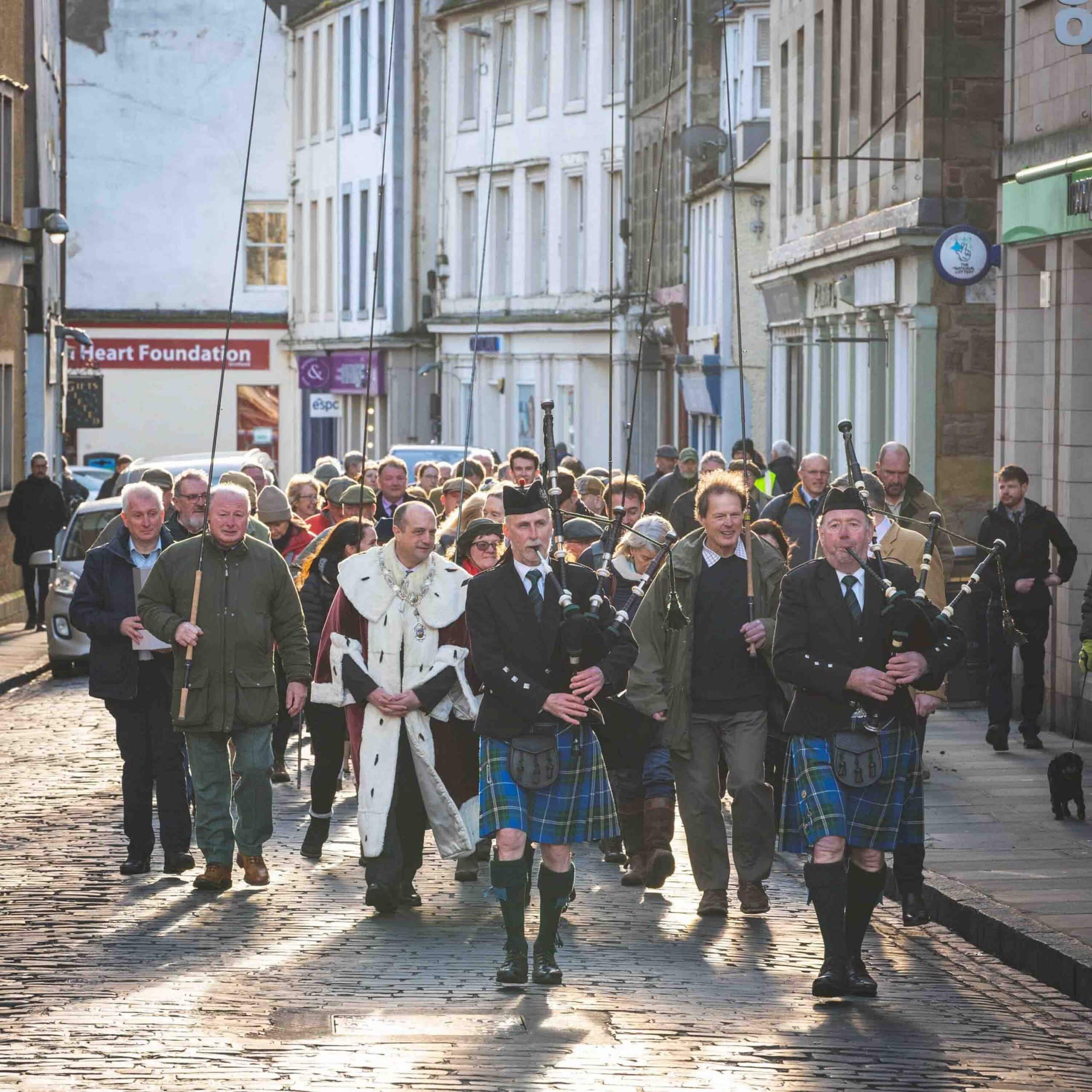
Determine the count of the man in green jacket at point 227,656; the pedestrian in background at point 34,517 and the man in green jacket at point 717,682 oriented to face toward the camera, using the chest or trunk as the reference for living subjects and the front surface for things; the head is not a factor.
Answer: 3

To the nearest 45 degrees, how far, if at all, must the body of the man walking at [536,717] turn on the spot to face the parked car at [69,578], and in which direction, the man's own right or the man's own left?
approximately 180°

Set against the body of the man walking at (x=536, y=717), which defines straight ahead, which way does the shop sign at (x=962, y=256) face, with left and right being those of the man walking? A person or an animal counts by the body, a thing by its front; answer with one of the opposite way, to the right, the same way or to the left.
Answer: the same way

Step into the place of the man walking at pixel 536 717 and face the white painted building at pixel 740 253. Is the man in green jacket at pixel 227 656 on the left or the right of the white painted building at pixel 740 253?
left

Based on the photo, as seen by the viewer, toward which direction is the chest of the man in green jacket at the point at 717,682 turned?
toward the camera

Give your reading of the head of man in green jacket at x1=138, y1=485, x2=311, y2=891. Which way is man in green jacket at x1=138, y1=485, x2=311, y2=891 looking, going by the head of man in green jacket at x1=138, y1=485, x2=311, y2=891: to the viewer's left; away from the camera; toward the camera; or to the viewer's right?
toward the camera

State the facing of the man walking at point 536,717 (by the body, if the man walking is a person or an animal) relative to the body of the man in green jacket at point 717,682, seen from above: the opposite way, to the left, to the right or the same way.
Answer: the same way

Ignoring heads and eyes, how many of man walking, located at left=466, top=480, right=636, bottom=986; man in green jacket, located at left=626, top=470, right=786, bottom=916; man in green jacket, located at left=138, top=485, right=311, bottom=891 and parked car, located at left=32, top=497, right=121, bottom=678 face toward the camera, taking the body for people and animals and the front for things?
4

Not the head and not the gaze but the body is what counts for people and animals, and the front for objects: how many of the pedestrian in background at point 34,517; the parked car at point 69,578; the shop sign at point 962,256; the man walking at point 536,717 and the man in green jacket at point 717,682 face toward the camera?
5

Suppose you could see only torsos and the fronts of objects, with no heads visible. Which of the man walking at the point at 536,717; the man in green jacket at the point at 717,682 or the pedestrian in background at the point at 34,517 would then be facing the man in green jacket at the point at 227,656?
the pedestrian in background

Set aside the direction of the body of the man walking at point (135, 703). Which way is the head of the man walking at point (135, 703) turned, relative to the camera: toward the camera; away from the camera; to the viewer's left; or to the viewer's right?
toward the camera

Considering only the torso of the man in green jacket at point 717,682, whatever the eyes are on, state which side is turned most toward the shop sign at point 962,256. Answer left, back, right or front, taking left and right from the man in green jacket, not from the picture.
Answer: back

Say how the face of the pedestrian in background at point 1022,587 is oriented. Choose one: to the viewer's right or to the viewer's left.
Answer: to the viewer's left

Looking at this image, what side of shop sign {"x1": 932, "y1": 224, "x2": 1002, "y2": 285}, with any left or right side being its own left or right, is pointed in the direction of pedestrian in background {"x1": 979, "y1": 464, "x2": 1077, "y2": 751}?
front

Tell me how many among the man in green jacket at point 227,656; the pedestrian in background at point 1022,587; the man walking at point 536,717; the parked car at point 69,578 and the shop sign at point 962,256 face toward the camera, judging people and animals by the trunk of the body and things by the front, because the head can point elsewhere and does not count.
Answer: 5

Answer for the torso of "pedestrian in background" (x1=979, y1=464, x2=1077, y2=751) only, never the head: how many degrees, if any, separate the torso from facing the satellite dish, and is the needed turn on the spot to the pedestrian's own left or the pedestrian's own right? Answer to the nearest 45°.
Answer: approximately 180°

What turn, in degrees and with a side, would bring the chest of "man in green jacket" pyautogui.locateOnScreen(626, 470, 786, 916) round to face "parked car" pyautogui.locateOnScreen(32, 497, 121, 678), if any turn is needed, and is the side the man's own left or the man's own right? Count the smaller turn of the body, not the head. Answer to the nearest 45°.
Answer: approximately 135° to the man's own right

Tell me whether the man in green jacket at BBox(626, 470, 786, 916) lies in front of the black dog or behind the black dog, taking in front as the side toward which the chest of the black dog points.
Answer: in front

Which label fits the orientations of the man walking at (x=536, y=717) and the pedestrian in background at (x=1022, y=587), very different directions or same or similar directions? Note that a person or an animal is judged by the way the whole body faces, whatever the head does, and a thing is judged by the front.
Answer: same or similar directions

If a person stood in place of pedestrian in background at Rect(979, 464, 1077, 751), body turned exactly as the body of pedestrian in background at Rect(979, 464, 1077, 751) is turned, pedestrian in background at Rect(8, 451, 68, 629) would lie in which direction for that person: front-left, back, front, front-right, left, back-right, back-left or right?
back-right
